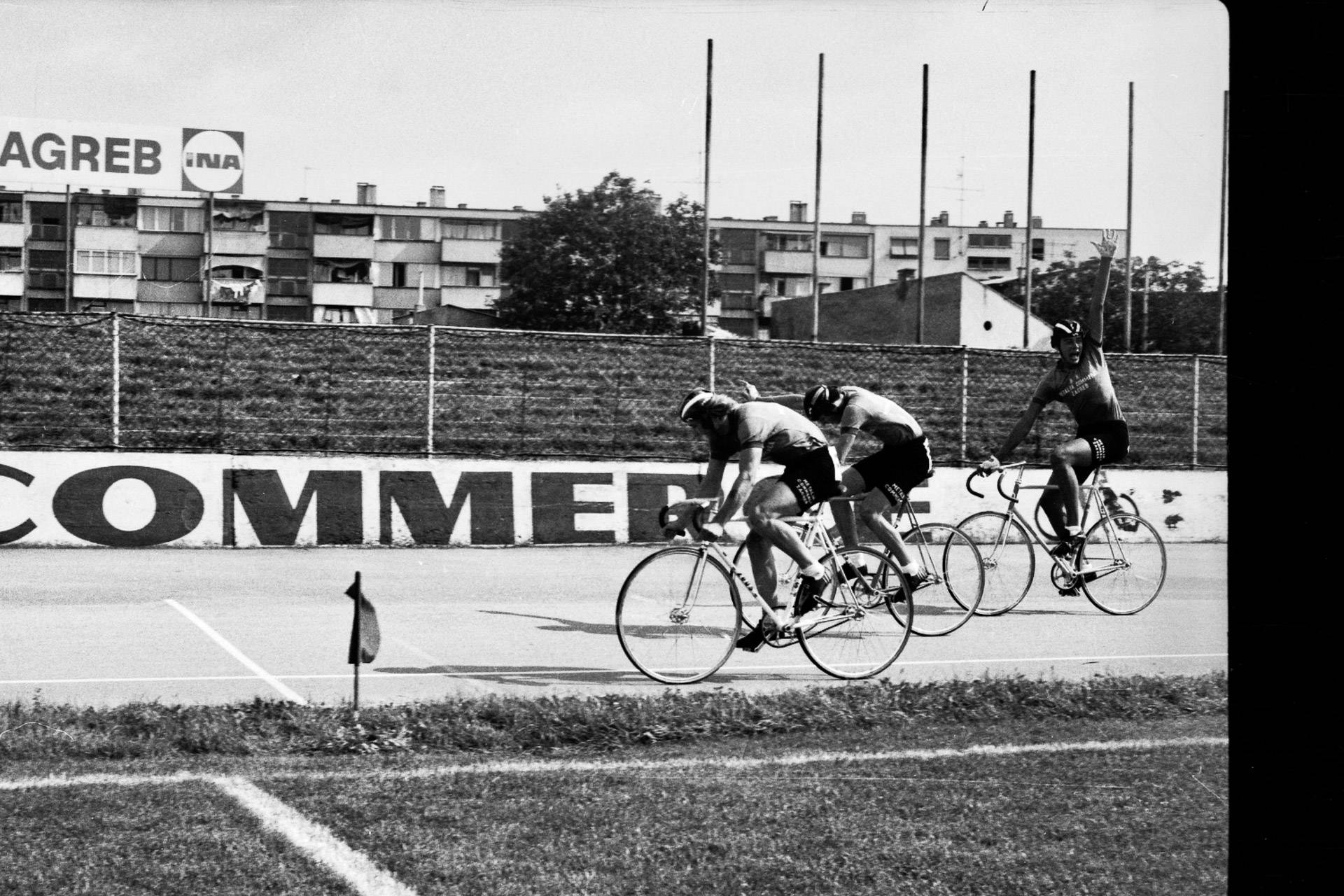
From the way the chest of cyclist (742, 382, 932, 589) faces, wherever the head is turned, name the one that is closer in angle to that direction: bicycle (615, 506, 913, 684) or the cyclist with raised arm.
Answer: the bicycle

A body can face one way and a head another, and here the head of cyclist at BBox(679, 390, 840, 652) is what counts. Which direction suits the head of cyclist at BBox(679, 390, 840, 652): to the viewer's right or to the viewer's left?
to the viewer's left

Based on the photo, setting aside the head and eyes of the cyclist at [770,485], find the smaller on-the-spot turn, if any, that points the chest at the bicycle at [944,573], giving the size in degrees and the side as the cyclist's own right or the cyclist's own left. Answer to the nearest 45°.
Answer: approximately 135° to the cyclist's own right

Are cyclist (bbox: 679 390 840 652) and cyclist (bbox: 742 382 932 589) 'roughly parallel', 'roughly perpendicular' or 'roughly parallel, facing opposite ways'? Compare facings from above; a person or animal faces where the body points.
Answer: roughly parallel

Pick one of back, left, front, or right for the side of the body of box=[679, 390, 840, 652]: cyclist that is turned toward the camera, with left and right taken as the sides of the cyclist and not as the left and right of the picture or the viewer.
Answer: left

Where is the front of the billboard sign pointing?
toward the camera

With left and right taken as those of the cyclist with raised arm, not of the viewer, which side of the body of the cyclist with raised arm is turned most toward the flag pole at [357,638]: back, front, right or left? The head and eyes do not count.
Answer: front

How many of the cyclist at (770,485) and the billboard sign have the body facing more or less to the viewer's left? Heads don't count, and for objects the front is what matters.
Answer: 1

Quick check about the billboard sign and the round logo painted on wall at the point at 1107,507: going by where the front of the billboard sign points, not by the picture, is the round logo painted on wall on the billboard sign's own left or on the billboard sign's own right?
on the billboard sign's own left

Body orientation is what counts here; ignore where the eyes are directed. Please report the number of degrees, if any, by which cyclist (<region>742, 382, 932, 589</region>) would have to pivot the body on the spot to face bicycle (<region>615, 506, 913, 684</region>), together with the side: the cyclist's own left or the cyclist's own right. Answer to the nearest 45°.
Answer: approximately 45° to the cyclist's own left

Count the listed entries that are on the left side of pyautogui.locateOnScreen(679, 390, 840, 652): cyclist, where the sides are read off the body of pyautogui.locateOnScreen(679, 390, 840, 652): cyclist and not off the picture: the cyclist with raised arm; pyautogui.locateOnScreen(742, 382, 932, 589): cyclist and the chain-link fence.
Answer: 0

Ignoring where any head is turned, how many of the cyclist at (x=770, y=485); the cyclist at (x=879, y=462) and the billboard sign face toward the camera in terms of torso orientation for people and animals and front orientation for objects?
1

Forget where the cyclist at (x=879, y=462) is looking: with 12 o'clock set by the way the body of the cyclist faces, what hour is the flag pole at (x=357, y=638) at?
The flag pole is roughly at 10 o'clock from the cyclist.

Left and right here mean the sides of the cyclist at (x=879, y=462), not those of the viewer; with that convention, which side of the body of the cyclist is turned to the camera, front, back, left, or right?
left

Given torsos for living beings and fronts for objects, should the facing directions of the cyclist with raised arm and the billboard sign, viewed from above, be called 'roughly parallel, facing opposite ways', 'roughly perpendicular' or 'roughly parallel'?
roughly perpendicular

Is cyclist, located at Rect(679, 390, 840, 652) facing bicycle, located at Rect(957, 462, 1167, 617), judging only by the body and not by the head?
no

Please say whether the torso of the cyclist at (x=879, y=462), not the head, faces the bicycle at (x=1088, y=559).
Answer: no

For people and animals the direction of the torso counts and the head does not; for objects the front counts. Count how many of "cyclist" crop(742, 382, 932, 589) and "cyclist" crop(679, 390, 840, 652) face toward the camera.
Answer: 0

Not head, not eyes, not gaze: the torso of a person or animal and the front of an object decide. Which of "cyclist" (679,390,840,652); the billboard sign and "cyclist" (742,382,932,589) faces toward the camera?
the billboard sign

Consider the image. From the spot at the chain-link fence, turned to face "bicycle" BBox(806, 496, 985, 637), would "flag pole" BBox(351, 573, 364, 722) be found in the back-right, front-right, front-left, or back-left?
front-right
